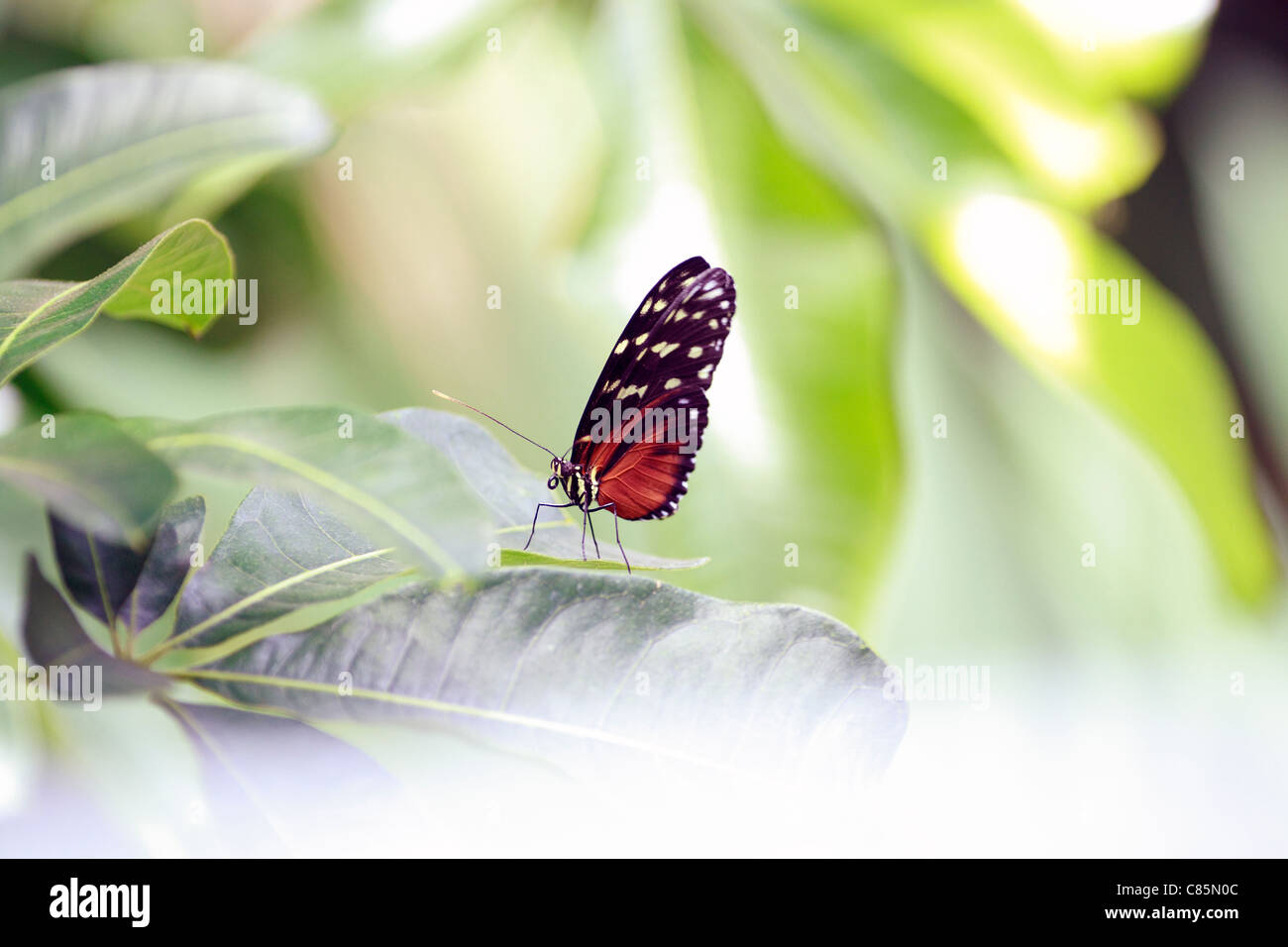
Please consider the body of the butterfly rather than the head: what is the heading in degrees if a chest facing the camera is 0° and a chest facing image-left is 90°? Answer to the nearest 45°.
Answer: approximately 90°
